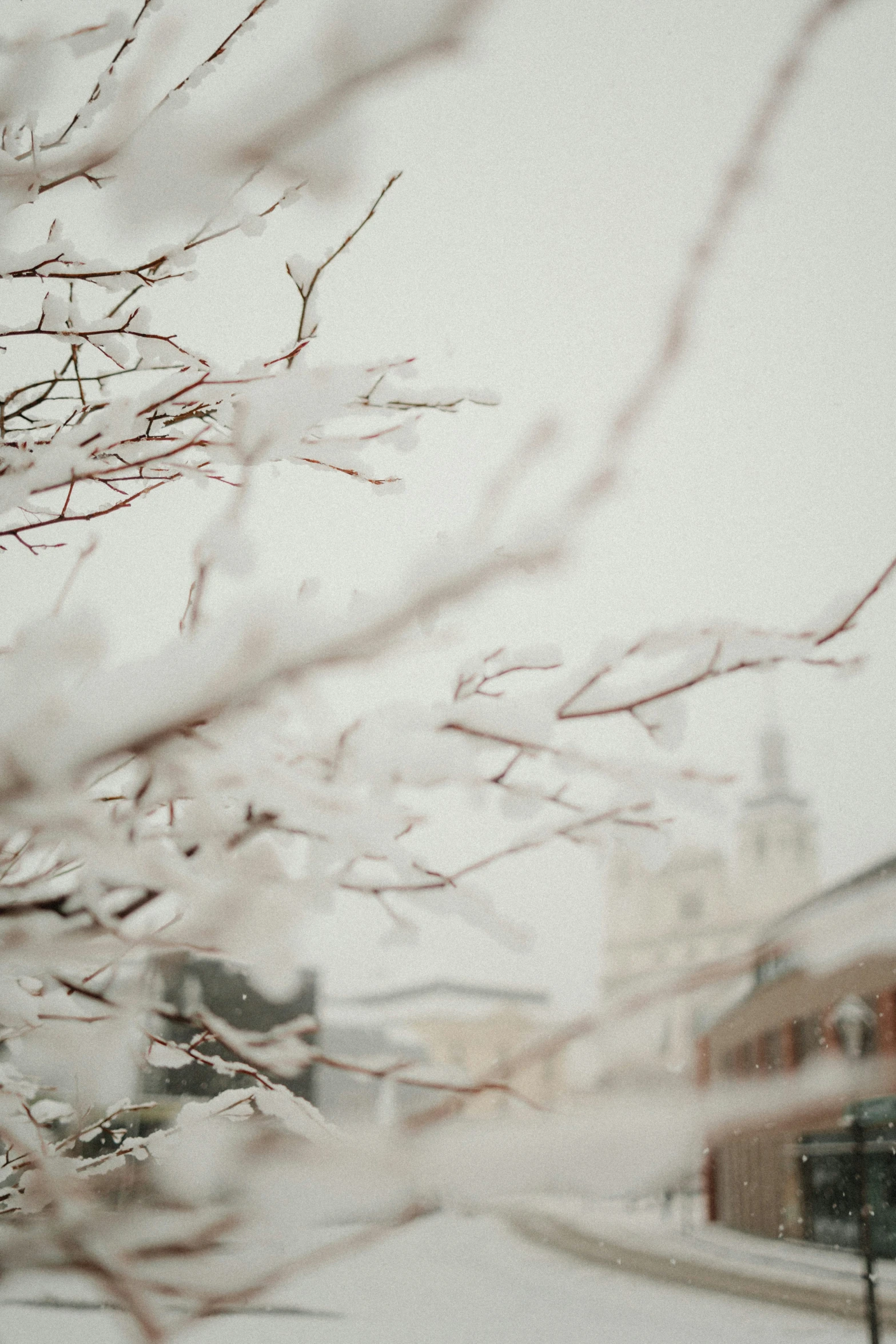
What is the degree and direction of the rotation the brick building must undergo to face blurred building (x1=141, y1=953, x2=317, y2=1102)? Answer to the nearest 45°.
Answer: approximately 45° to its right

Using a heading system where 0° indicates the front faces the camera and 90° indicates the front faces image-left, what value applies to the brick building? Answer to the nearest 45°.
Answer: approximately 45°
